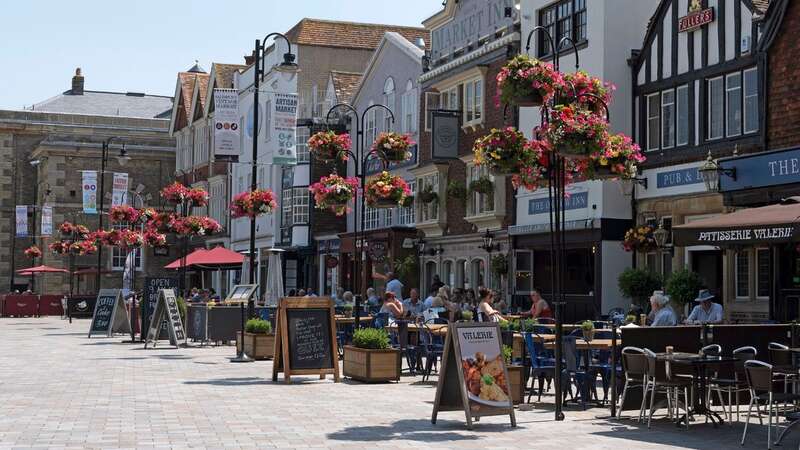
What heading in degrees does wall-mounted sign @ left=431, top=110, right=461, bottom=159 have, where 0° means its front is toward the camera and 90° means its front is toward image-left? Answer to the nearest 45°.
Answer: approximately 0°

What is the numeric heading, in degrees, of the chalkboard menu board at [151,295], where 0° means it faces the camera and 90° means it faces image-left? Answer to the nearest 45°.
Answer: approximately 0°

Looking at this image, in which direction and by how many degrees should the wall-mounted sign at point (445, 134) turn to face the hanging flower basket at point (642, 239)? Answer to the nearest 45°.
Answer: approximately 45° to its left

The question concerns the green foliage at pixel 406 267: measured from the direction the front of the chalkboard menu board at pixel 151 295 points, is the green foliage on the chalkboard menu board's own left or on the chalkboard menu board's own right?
on the chalkboard menu board's own left

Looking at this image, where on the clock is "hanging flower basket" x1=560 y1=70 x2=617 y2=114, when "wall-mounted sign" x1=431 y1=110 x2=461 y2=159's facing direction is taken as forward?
The hanging flower basket is roughly at 12 o'clock from the wall-mounted sign.

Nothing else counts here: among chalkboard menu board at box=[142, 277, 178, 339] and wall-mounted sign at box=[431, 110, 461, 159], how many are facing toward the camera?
2

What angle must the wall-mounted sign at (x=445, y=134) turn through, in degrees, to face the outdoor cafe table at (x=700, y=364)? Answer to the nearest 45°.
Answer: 0° — it already faces it
